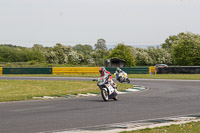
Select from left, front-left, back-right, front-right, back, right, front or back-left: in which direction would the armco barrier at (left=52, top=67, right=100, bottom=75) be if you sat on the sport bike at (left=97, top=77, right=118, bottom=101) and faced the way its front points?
back-right

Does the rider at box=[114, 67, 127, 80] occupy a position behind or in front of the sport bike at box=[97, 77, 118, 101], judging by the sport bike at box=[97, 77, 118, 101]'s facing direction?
behind

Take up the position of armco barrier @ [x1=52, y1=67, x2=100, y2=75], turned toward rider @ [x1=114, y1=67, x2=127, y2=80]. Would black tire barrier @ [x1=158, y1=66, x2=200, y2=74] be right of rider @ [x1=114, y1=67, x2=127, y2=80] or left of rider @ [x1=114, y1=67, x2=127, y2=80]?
left

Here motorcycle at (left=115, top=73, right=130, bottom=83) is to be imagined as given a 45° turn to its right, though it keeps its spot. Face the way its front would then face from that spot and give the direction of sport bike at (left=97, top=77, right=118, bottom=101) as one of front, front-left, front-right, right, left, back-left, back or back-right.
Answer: front

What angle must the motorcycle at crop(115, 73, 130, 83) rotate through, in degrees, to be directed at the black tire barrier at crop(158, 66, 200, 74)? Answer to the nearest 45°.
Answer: approximately 90° to its left

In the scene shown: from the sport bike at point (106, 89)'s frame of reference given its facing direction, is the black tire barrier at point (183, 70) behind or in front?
behind
